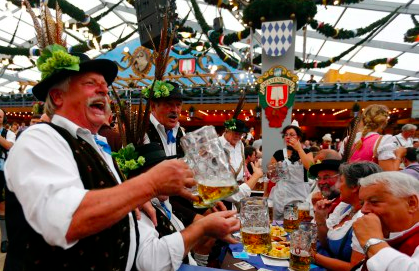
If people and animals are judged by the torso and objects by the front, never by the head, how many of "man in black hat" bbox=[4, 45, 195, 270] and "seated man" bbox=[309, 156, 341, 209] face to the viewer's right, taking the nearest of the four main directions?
1

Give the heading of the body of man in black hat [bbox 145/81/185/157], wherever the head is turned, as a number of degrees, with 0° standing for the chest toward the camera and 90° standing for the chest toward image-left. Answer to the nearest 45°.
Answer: approximately 315°

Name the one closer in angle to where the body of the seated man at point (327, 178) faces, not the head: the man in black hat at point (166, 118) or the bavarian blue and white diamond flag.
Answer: the man in black hat

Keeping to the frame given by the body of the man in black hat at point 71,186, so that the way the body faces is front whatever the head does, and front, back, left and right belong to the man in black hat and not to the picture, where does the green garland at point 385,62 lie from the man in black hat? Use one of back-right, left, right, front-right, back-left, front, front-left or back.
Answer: front-left

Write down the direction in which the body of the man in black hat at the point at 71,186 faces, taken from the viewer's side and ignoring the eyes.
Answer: to the viewer's right

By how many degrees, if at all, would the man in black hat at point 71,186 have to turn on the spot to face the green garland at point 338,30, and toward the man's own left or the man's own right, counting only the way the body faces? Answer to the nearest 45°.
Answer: approximately 45° to the man's own left

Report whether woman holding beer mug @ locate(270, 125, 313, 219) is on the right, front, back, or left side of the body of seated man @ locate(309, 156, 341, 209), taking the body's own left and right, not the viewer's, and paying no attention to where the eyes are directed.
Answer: right

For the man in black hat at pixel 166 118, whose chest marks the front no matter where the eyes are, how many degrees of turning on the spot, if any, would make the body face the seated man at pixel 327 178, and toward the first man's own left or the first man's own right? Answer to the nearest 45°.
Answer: approximately 45° to the first man's own left

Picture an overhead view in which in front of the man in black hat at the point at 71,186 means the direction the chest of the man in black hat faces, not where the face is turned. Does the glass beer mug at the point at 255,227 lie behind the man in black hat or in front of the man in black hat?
in front

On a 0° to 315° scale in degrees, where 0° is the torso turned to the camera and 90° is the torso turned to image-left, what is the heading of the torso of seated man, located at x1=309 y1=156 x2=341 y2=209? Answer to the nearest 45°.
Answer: approximately 45°
